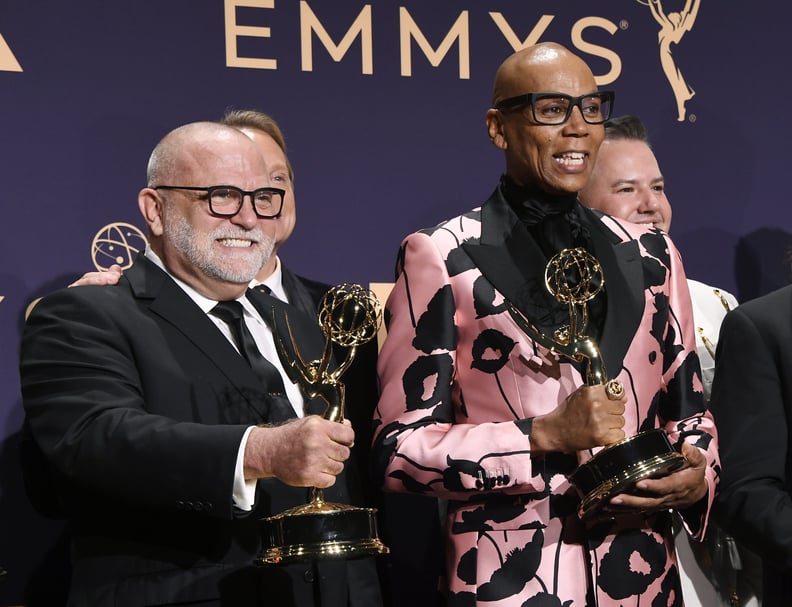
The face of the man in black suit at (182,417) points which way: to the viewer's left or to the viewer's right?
to the viewer's right

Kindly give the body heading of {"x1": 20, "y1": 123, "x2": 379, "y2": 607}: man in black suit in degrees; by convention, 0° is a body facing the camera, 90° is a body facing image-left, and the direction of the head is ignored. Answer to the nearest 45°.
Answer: approximately 315°

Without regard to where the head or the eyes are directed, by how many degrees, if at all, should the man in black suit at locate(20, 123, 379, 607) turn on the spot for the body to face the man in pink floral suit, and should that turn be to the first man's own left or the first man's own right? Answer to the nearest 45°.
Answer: approximately 45° to the first man's own left

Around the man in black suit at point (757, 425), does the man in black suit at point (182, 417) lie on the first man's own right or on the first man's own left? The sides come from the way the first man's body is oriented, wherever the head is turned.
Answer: on the first man's own right

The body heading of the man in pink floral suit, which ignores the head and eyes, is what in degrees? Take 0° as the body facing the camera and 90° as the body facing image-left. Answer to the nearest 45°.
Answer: approximately 315°

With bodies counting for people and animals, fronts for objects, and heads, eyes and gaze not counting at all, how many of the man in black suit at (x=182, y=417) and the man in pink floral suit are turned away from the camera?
0

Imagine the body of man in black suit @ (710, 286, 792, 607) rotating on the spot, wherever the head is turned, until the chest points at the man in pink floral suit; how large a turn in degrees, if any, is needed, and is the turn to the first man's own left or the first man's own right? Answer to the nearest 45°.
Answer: approximately 90° to the first man's own right

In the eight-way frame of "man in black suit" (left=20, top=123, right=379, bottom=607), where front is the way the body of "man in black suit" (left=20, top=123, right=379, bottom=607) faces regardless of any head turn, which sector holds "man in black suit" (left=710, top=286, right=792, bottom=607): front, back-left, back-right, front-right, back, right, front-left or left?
front-left
